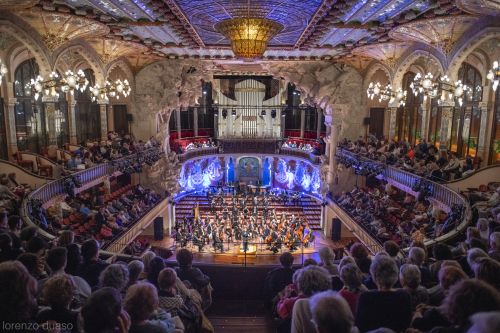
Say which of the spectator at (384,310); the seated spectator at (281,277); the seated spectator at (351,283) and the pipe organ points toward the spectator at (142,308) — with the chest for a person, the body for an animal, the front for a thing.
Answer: the pipe organ

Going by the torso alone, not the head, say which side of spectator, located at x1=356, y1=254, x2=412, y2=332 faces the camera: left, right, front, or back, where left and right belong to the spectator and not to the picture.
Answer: back

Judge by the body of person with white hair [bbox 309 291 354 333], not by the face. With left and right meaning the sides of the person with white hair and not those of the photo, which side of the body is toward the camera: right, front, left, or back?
back

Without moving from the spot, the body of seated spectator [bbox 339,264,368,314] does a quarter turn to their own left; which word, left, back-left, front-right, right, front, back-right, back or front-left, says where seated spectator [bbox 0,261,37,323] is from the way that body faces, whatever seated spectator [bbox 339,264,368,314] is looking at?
front-left

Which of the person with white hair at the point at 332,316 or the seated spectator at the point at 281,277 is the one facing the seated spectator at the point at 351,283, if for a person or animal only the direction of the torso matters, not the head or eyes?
the person with white hair

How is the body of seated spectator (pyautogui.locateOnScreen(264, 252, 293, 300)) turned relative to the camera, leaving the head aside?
away from the camera

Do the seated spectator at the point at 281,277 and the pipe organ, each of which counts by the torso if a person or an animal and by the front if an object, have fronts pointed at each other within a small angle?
yes

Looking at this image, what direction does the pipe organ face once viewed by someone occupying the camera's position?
facing the viewer

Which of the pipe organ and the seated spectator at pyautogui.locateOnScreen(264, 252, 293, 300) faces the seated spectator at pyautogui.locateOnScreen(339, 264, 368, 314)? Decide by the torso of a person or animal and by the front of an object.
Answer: the pipe organ

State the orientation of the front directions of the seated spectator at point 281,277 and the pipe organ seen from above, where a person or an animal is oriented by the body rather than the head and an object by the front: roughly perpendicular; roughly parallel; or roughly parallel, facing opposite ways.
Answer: roughly parallel, facing opposite ways

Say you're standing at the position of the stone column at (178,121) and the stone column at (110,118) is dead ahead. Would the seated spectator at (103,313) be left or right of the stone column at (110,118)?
left

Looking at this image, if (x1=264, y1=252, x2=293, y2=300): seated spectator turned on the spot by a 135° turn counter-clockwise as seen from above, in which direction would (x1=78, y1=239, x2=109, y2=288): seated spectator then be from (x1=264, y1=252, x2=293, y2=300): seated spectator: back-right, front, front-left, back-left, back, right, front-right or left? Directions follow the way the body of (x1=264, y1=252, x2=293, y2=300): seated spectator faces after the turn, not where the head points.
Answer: front-right

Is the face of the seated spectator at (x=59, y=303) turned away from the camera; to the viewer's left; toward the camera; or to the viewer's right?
away from the camera

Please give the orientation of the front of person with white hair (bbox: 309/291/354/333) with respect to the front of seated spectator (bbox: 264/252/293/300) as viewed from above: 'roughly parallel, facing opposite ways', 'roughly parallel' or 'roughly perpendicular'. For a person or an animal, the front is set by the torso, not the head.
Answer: roughly parallel

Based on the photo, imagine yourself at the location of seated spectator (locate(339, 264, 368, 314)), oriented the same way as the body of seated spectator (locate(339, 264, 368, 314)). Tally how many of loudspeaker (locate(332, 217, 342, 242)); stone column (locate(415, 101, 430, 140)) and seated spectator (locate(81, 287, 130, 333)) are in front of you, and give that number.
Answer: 2

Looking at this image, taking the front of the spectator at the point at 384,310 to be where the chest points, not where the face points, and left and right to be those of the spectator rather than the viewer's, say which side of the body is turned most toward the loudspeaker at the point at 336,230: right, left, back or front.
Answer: front

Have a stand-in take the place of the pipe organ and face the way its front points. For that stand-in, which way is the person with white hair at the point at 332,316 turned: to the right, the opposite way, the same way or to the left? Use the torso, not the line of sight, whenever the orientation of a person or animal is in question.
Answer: the opposite way

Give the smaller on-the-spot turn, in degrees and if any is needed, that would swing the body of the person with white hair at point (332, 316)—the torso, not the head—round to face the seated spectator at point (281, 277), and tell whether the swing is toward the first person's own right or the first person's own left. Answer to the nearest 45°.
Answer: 0° — they already face them

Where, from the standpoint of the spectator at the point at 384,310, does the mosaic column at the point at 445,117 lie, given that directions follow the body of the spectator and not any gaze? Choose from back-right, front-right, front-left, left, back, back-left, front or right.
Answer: front

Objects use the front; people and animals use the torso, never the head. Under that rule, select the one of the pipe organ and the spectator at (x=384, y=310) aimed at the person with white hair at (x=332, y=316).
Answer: the pipe organ

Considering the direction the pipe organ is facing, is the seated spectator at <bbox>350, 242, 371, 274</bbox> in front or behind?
in front
